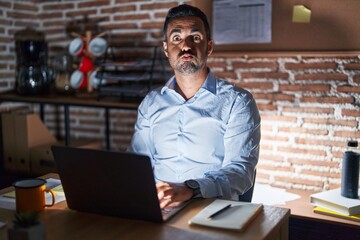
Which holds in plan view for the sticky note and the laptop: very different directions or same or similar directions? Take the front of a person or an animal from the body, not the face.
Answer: very different directions

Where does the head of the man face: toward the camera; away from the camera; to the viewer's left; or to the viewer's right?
toward the camera

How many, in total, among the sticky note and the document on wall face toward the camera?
2

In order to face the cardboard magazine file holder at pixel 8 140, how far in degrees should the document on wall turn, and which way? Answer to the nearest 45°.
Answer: approximately 90° to its right

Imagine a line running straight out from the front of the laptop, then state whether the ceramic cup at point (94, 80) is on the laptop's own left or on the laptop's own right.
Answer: on the laptop's own left

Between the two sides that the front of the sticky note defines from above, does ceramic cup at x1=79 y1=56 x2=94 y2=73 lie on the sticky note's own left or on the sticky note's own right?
on the sticky note's own right

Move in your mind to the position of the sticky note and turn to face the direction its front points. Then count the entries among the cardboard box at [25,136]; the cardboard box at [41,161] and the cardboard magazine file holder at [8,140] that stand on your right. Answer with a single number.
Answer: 3

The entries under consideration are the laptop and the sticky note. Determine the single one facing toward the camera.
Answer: the sticky note

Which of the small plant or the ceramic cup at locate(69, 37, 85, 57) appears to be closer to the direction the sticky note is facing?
the small plant

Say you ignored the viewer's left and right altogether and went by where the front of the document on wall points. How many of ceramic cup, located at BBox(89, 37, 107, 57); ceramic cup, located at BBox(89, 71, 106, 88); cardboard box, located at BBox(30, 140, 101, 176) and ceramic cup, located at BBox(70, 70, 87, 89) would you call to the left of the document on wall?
0

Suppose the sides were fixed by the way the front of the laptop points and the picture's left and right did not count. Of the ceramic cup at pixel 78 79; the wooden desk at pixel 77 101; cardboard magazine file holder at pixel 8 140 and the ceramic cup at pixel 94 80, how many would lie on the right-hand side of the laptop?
0

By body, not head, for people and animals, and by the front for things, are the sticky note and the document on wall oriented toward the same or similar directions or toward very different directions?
same or similar directions

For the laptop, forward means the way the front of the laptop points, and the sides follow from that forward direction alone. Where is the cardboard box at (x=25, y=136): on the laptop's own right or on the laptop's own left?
on the laptop's own left

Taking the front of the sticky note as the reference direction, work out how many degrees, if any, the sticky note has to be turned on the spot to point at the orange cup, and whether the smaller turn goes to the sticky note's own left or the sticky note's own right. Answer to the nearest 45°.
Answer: approximately 45° to the sticky note's own right

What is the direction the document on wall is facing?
toward the camera

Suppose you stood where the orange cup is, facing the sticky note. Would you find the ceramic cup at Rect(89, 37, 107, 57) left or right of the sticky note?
left

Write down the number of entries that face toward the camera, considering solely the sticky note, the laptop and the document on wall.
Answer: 2
